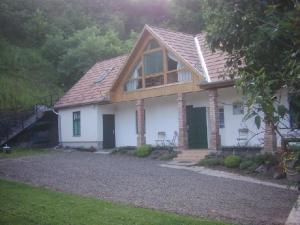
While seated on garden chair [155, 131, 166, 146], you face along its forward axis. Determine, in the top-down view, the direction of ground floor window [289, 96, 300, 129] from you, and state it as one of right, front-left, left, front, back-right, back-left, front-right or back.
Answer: front-left

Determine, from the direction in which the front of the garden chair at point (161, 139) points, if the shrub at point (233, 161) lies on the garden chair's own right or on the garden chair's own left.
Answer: on the garden chair's own left

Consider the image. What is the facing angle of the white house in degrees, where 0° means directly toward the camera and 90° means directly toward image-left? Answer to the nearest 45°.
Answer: approximately 45°

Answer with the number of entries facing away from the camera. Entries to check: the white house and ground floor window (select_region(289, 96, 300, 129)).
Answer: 0

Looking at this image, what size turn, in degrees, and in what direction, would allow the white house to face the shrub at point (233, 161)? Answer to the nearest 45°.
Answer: approximately 90° to its left

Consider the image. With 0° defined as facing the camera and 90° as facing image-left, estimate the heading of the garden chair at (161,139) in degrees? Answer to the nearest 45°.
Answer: approximately 45°

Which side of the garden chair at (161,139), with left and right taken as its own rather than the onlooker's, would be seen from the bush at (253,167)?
left

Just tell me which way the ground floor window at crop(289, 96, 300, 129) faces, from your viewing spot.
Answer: facing the viewer and to the left of the viewer

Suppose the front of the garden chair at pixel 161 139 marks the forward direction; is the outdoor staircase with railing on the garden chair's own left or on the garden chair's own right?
on the garden chair's own right

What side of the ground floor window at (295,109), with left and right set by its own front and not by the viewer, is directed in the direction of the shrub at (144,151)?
right
